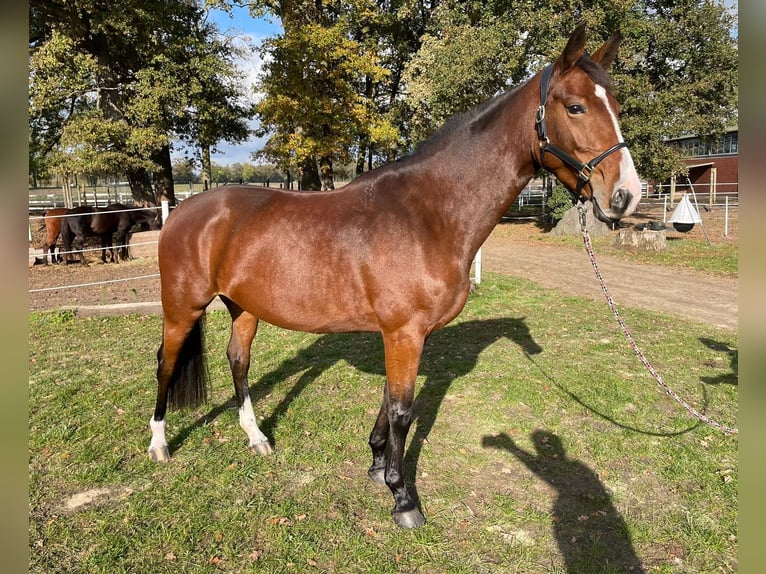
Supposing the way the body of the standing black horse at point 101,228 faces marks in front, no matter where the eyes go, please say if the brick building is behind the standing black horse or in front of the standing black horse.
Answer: in front

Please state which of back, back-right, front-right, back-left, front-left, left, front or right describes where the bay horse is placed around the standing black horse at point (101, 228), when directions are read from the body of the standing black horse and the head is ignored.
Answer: right

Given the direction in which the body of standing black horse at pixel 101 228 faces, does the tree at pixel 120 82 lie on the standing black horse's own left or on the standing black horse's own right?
on the standing black horse's own left

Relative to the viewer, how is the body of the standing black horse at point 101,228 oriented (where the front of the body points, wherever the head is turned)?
to the viewer's right
